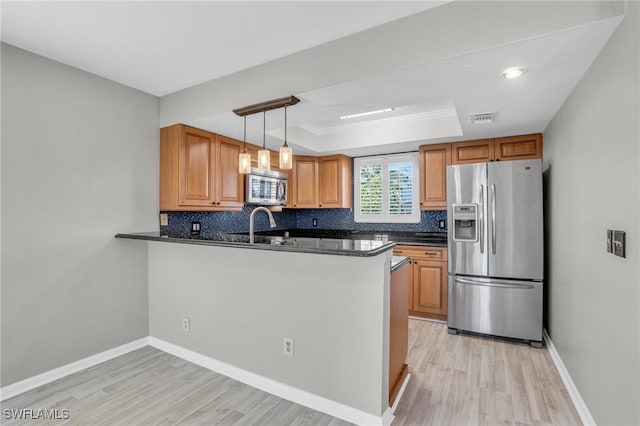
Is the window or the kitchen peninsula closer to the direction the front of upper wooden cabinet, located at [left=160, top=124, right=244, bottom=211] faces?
the kitchen peninsula

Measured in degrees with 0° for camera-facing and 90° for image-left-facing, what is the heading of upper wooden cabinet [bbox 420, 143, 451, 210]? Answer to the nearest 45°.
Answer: approximately 0°

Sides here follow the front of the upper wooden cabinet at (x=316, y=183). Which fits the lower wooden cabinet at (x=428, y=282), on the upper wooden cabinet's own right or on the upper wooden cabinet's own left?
on the upper wooden cabinet's own left

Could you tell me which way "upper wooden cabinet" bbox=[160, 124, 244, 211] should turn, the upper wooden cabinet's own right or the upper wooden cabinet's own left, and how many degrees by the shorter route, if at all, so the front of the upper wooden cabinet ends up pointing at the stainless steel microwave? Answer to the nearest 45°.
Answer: approximately 90° to the upper wooden cabinet's own left

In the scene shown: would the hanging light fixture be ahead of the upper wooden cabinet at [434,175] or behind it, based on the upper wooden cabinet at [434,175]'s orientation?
ahead

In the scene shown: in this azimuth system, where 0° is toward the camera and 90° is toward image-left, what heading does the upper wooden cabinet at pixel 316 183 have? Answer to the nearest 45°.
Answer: approximately 45°

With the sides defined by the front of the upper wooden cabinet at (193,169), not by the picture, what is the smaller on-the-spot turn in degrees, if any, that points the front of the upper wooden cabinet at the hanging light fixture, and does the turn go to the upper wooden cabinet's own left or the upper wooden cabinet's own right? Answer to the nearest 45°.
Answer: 0° — it already faces it

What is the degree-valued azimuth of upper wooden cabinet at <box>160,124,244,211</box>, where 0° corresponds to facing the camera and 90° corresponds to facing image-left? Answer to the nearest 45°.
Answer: approximately 315°

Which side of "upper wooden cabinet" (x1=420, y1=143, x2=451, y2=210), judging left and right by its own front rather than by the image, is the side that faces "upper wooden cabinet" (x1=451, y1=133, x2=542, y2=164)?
left

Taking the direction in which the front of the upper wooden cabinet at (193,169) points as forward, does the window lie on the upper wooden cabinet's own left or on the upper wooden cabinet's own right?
on the upper wooden cabinet's own left

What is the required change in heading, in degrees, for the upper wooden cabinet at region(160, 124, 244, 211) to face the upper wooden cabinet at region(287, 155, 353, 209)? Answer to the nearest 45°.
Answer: approximately 90° to its left

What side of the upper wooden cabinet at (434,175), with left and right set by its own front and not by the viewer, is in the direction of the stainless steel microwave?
right

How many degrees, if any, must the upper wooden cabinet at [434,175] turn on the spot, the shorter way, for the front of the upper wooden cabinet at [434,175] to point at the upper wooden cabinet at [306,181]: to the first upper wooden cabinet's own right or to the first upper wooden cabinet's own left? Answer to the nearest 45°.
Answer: approximately 90° to the first upper wooden cabinet's own right

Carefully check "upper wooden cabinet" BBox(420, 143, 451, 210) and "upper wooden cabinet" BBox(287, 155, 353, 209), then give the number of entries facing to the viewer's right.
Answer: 0
